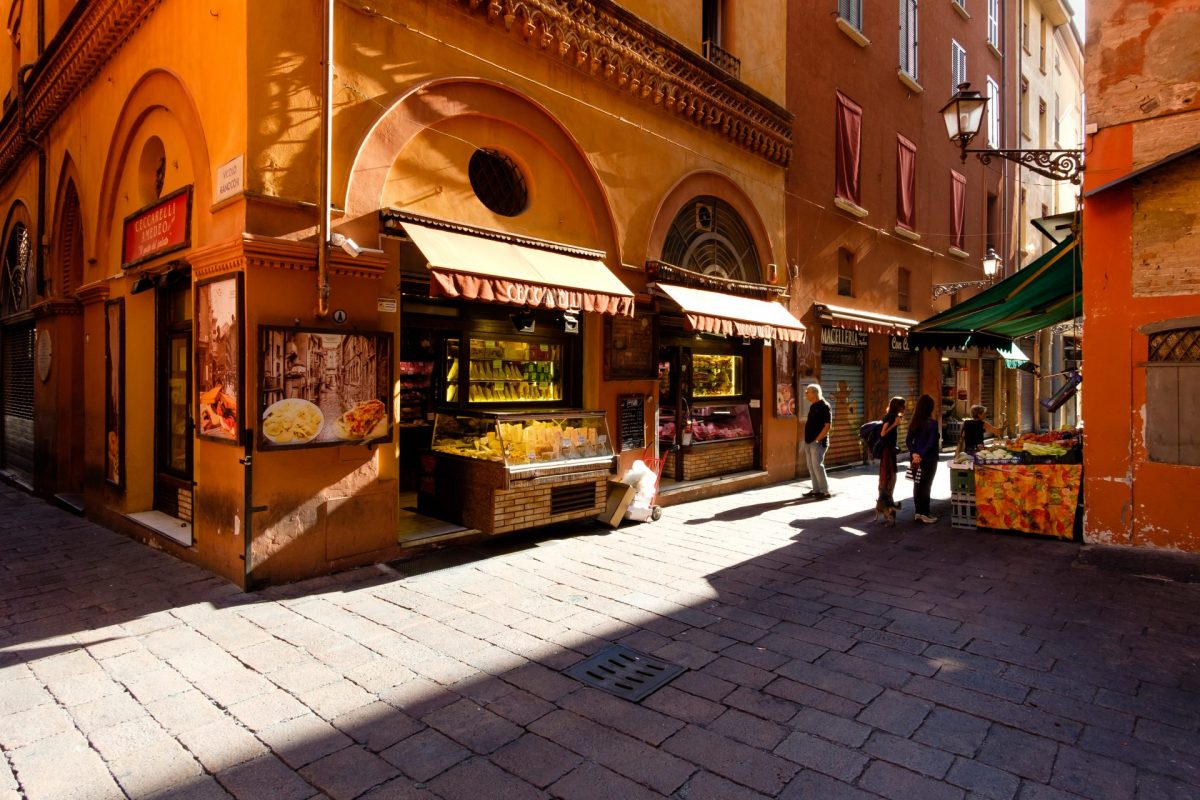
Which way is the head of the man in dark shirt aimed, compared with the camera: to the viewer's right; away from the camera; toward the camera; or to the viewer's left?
to the viewer's left

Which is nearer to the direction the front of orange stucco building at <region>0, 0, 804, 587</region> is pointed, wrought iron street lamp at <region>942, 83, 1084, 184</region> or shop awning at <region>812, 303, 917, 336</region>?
the wrought iron street lamp

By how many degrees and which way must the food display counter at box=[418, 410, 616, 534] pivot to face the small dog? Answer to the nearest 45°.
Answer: approximately 45° to its left

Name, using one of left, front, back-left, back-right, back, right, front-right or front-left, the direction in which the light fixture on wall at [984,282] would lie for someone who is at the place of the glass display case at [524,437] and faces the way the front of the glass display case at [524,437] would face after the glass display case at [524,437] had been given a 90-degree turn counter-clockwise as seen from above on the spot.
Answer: front

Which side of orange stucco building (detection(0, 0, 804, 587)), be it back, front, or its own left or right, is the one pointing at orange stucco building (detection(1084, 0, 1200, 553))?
front

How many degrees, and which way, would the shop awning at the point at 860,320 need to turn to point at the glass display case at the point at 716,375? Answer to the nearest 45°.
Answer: approximately 90° to its right

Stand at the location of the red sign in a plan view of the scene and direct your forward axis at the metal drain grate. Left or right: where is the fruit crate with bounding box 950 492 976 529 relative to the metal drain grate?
left

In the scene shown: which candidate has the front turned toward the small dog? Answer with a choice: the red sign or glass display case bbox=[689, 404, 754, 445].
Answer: the glass display case

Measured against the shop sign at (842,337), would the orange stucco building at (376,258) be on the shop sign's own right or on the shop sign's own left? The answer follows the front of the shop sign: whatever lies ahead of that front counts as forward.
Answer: on the shop sign's own right

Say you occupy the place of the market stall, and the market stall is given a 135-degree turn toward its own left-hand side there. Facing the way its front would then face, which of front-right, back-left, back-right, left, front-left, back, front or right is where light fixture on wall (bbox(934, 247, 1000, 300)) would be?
left

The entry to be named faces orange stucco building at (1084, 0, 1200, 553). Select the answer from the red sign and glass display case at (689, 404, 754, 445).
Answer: the glass display case

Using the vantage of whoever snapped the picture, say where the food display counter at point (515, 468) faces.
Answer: facing the viewer and to the right of the viewer

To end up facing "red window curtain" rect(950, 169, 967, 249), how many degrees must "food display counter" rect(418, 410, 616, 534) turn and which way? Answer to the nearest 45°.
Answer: approximately 90° to its left
